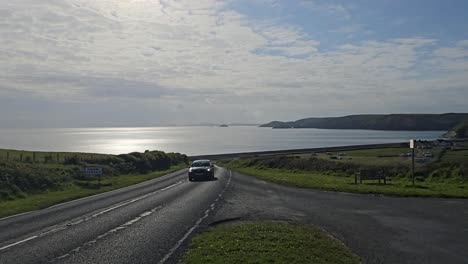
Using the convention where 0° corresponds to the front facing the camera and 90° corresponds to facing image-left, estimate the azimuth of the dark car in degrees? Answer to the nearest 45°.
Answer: approximately 0°
